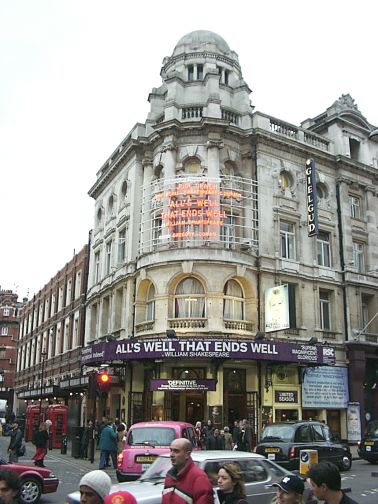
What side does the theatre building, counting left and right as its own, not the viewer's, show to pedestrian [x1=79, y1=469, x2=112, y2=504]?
front

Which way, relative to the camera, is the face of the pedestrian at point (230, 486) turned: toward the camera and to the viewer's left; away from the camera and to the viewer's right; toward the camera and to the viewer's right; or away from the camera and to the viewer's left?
toward the camera and to the viewer's left

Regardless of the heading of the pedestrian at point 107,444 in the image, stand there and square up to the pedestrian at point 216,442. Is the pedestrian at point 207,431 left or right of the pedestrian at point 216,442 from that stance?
left

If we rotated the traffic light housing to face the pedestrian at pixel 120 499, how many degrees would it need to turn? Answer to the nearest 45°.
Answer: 0° — it already faces them

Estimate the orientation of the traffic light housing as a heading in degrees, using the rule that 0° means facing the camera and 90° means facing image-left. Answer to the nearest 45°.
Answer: approximately 0°

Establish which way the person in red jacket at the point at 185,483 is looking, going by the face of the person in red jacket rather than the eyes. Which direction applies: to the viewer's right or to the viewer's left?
to the viewer's left
